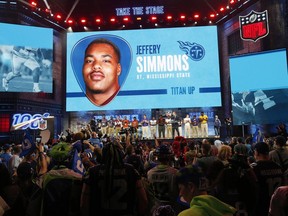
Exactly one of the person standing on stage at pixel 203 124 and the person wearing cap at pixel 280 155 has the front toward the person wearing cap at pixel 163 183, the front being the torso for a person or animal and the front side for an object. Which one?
the person standing on stage

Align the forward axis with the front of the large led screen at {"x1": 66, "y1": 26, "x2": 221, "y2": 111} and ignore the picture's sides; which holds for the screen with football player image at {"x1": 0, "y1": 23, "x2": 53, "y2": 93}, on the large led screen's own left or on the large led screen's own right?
on the large led screen's own right

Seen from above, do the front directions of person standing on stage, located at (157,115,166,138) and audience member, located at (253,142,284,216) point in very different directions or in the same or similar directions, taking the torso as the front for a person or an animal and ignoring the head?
very different directions

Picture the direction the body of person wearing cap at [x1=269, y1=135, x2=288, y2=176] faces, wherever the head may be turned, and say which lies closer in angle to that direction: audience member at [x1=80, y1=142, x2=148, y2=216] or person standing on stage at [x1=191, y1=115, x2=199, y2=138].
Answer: the person standing on stage

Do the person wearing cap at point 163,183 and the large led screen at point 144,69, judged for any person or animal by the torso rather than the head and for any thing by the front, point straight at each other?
yes

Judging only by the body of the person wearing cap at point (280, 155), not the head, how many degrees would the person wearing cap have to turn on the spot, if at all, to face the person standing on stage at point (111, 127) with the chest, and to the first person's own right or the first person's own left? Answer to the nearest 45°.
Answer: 0° — they already face them

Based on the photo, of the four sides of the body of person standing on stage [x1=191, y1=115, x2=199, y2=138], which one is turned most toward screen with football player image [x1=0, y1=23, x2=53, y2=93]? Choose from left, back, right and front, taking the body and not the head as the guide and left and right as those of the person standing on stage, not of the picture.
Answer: right

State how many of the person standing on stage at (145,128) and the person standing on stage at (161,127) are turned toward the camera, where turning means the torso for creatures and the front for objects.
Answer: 2

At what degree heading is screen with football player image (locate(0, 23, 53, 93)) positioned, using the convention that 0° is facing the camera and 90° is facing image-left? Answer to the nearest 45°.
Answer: approximately 315°

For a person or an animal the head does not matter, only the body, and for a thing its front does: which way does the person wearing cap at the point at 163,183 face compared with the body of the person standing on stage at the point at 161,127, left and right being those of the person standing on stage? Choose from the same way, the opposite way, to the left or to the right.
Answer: the opposite way

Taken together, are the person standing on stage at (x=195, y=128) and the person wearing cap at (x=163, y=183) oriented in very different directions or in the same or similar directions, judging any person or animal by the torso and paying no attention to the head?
very different directions

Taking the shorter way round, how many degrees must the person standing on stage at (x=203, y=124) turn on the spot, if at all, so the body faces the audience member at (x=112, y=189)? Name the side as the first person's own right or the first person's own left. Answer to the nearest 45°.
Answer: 0° — they already face them

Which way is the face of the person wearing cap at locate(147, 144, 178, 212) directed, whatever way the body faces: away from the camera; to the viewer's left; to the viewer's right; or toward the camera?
away from the camera
